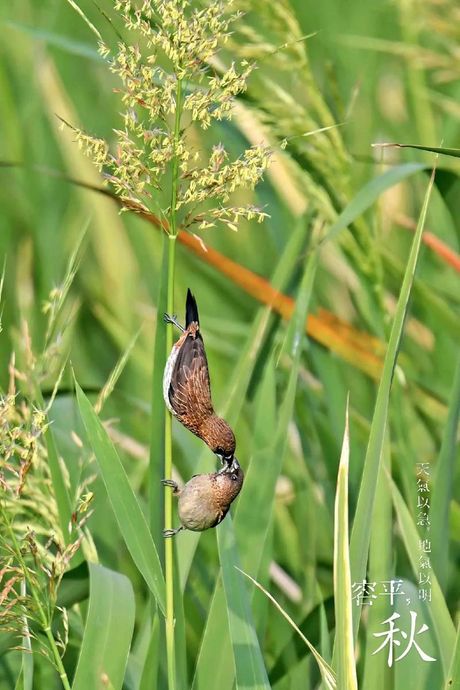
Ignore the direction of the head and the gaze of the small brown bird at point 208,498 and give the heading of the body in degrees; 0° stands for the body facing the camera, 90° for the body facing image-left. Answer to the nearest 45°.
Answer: approximately 315°
